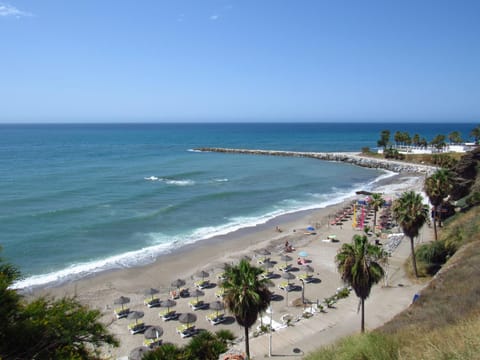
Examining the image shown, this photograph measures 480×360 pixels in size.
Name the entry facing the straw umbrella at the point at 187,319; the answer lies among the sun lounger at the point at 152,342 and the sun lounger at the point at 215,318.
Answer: the sun lounger at the point at 215,318
